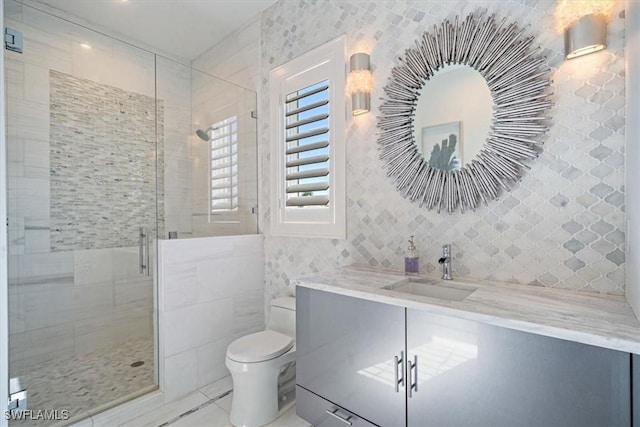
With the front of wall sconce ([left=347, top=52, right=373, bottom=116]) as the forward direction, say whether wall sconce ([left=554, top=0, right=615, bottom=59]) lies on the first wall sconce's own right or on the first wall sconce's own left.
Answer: on the first wall sconce's own left

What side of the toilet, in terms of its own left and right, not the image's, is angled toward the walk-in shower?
right

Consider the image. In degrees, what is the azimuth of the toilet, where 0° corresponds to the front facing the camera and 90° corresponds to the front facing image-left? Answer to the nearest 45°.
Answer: approximately 45°

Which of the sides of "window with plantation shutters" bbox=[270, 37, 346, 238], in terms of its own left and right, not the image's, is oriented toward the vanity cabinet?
left

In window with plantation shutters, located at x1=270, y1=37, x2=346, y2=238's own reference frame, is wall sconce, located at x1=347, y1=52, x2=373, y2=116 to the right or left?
on its left

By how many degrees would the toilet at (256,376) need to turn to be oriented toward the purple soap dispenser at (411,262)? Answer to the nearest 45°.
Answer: approximately 135° to its left
